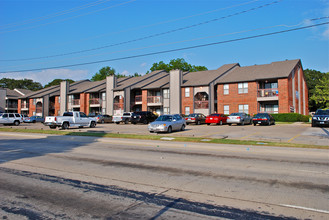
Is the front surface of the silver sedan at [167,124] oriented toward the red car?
no

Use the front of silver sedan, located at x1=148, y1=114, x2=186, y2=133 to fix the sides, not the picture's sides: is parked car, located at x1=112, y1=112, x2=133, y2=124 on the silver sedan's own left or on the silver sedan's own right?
on the silver sedan's own right

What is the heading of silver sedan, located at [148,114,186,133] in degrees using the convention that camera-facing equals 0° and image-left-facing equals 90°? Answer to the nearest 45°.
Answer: approximately 45°

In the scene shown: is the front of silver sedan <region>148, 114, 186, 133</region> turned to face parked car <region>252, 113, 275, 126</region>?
no

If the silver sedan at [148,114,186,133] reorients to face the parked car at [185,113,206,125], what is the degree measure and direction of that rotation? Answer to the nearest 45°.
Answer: approximately 135° to its right

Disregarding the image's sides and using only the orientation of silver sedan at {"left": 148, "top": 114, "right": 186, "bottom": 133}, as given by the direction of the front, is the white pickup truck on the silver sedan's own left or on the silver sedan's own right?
on the silver sedan's own right

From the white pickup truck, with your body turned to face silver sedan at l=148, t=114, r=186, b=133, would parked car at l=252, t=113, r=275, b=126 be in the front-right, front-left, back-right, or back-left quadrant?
front-left

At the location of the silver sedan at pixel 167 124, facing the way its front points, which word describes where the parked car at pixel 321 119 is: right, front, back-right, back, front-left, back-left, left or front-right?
back-left

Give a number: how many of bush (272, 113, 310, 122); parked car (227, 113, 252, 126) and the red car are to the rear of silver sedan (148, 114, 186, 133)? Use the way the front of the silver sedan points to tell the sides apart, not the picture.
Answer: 3

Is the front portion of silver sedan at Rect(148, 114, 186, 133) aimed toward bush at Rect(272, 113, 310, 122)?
no
